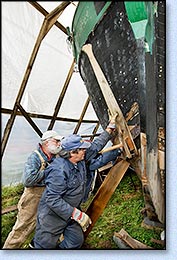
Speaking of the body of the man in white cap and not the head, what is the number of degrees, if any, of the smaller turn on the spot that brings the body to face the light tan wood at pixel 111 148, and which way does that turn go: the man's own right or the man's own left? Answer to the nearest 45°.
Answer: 0° — they already face it

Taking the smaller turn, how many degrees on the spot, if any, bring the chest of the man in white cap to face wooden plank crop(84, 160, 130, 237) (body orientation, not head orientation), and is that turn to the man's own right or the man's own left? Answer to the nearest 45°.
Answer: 0° — they already face it

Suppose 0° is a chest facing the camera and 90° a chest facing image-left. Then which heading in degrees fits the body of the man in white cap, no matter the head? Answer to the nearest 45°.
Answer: approximately 270°
